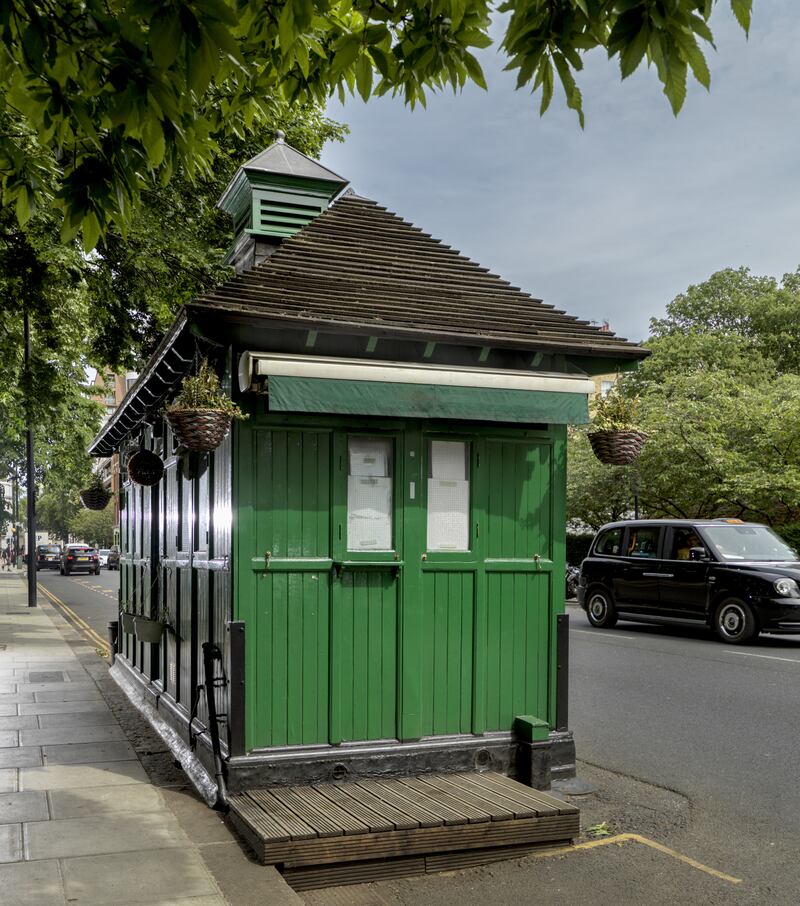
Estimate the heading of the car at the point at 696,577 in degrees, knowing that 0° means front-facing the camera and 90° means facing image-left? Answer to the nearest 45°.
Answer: approximately 315°

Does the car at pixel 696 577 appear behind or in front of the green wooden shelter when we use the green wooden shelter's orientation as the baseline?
behind

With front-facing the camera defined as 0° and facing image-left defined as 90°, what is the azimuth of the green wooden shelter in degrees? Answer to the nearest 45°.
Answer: approximately 0°

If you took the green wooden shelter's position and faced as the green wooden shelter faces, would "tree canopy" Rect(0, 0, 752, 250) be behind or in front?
in front

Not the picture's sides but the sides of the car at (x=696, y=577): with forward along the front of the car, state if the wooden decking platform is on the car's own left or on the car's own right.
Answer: on the car's own right

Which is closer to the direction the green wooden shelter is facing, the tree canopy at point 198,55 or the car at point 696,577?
the tree canopy
